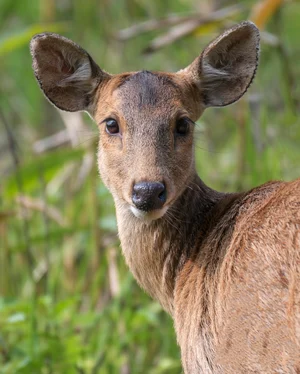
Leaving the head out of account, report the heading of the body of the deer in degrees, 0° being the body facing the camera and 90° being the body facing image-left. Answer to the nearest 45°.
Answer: approximately 90°
